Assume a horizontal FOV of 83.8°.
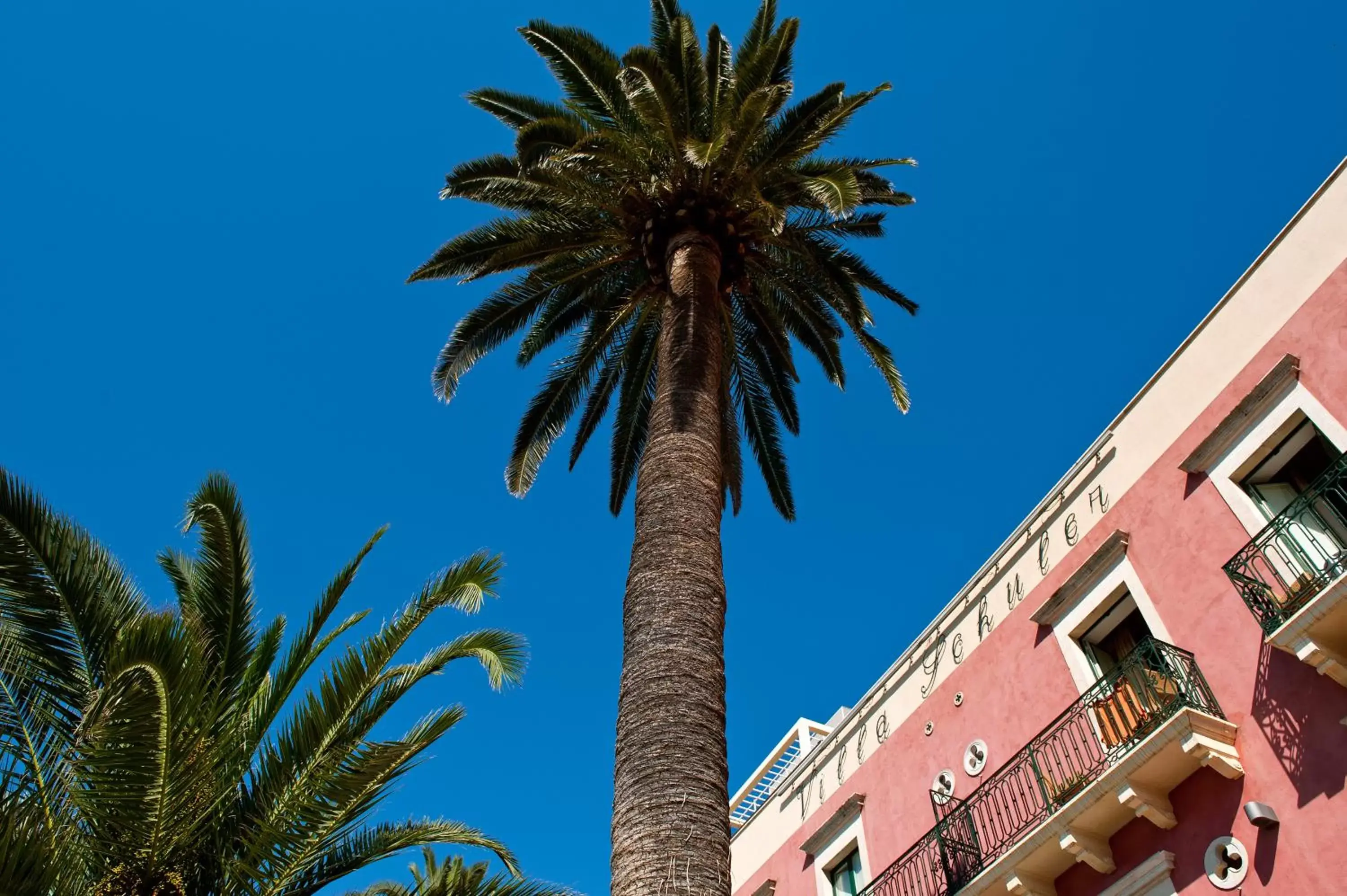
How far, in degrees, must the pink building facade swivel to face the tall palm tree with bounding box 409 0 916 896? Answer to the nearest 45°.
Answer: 0° — it already faces it

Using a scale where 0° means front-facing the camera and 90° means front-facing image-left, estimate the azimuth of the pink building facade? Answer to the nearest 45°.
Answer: approximately 45°
